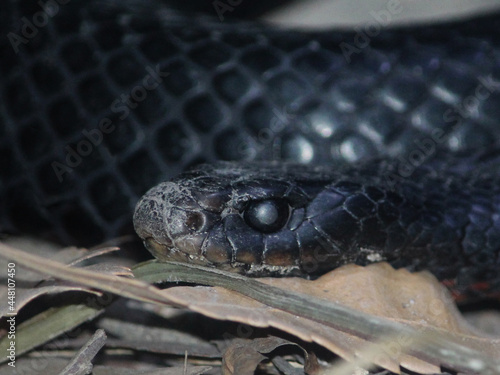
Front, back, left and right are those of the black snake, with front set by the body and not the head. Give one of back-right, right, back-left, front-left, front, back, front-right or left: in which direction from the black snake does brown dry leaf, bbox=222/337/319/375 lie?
left

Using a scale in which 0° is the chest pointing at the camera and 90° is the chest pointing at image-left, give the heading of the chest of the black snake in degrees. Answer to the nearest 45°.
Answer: approximately 90°
